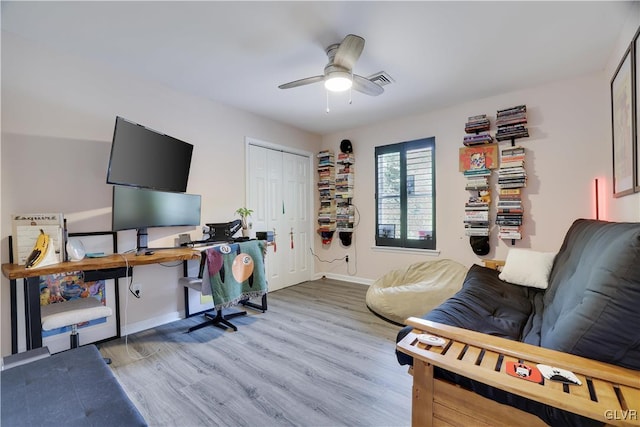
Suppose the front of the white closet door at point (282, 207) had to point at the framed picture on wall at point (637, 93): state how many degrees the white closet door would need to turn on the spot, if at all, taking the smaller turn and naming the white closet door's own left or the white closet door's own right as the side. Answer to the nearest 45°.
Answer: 0° — it already faces it

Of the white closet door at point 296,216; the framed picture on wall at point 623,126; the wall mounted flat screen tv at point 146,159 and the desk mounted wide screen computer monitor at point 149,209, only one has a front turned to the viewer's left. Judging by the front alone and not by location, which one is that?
the framed picture on wall

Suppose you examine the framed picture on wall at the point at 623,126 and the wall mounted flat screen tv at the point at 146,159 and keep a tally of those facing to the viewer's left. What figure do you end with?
1

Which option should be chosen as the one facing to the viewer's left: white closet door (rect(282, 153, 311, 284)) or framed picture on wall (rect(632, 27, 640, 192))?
the framed picture on wall

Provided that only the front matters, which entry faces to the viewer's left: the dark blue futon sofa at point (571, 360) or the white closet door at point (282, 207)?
the dark blue futon sofa

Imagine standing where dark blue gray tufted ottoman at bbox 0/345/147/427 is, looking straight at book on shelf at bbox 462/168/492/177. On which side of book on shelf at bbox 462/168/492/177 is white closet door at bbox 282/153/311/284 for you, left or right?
left

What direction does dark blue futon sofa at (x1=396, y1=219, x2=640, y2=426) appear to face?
to the viewer's left

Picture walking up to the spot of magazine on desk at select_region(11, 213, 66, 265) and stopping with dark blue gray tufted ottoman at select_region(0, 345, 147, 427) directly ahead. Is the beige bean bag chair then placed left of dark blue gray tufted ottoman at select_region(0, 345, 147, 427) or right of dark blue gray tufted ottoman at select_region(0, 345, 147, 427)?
left

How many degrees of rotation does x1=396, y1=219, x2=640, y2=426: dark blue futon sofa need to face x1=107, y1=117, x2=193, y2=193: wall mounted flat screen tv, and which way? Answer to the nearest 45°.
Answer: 0° — it already faces it

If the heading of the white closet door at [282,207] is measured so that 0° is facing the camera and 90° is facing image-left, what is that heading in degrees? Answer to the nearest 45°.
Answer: approximately 315°

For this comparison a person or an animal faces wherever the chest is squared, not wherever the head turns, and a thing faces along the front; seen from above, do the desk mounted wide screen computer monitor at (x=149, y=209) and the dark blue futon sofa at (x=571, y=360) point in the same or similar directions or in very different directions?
very different directions

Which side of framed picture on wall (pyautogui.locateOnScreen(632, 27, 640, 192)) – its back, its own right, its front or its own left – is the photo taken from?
left
